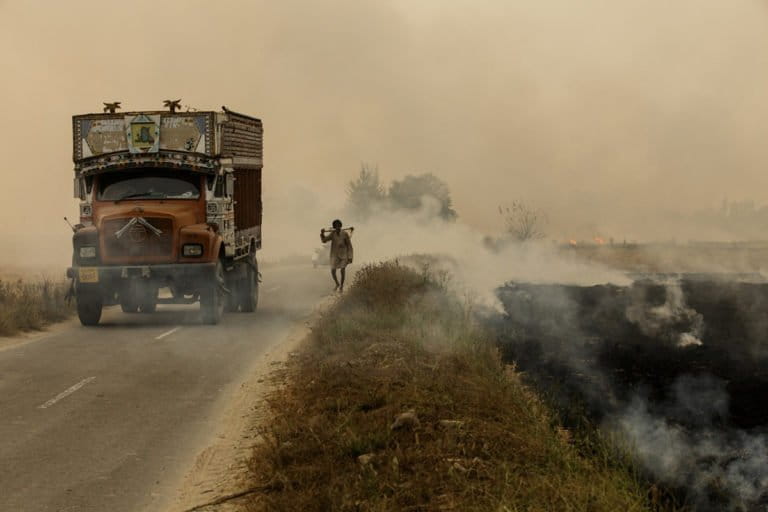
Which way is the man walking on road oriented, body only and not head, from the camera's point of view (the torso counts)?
toward the camera

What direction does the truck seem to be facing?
toward the camera

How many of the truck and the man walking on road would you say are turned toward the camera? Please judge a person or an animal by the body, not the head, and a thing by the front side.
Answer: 2

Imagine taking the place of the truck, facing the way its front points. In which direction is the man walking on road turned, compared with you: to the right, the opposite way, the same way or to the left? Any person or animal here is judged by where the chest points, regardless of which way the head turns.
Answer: the same way

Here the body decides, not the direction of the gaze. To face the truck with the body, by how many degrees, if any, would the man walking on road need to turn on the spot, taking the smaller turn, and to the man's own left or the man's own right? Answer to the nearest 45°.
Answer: approximately 45° to the man's own right

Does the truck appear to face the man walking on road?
no
